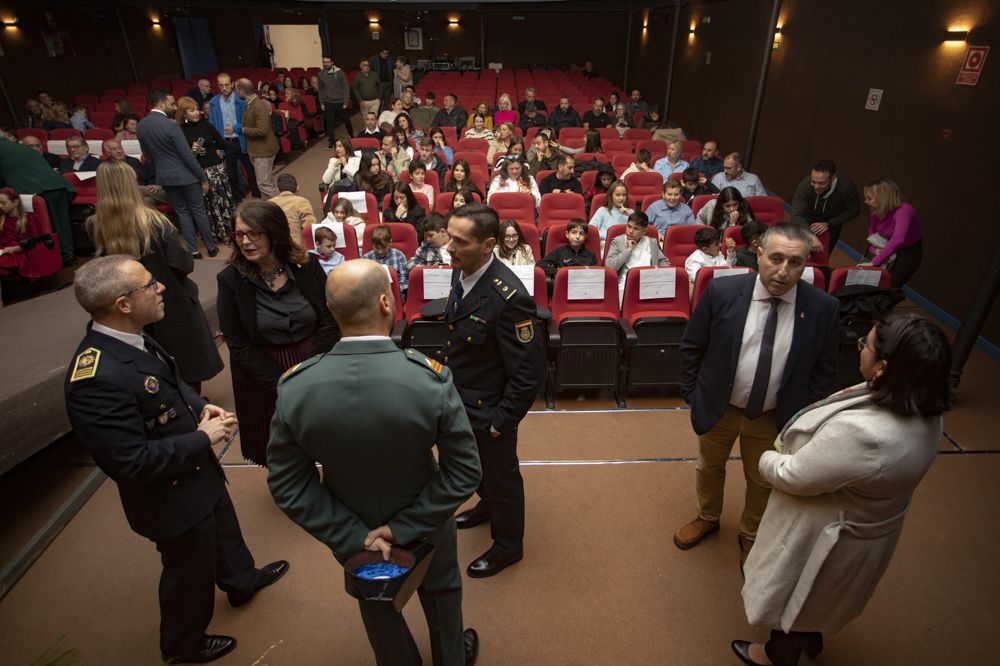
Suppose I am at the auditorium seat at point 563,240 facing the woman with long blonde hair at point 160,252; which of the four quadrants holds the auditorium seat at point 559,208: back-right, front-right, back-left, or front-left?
back-right

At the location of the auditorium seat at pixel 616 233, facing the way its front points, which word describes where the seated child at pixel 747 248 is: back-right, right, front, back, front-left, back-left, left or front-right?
left

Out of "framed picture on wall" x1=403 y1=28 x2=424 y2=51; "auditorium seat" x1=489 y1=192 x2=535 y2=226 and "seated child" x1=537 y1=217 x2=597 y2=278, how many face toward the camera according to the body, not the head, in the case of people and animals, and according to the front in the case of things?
3

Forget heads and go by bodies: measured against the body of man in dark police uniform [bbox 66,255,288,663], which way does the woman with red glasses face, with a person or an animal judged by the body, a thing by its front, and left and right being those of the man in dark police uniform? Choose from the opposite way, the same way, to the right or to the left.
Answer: to the right

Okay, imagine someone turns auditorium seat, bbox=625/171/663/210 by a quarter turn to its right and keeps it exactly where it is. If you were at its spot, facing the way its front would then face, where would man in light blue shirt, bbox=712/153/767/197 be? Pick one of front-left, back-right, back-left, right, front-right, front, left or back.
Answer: back

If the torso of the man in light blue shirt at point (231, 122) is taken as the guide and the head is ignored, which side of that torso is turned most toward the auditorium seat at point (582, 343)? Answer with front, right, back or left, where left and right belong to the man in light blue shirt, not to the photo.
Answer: front

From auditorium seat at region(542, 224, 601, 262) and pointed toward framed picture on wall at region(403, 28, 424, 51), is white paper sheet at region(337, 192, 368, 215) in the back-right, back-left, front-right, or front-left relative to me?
front-left

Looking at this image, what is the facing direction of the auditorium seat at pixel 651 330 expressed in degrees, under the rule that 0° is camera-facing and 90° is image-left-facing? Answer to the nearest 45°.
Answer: approximately 0°

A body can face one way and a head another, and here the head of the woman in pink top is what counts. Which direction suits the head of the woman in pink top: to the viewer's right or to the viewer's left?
to the viewer's left

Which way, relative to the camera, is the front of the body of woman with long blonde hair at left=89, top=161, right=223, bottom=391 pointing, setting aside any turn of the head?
away from the camera

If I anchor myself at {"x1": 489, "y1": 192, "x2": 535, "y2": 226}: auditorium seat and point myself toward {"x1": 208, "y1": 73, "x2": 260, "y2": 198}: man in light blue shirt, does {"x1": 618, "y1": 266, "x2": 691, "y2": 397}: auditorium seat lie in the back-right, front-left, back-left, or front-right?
back-left

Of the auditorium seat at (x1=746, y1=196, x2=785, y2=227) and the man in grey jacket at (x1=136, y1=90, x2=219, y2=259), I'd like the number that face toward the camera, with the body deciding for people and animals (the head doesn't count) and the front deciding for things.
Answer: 1

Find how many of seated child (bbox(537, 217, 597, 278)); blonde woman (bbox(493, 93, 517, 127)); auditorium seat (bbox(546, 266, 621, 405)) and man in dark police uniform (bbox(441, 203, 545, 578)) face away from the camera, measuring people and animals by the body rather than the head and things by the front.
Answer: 0

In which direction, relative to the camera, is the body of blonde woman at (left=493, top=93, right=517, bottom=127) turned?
toward the camera

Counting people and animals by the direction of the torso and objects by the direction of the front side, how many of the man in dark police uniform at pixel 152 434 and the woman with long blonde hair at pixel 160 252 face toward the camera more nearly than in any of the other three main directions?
0

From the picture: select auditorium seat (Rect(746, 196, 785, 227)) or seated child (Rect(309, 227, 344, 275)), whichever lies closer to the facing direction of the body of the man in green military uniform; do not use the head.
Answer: the seated child

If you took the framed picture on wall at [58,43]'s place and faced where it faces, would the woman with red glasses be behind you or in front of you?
in front

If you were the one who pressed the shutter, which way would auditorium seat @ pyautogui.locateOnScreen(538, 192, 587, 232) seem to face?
facing the viewer

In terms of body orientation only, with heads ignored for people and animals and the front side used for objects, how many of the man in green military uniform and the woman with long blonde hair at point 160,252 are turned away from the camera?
2

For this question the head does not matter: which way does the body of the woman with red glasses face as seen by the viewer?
toward the camera

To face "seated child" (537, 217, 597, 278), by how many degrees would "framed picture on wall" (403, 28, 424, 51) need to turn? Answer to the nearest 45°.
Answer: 0° — it already faces them

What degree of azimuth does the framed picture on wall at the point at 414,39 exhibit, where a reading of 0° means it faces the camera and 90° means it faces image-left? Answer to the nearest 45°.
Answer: approximately 0°
